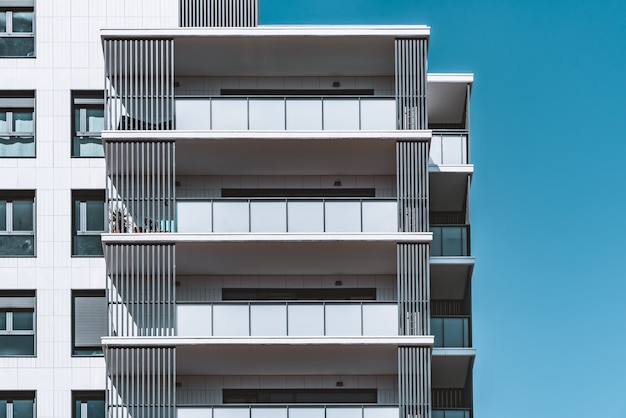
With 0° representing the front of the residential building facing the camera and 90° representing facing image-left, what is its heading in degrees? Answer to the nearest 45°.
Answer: approximately 0°
